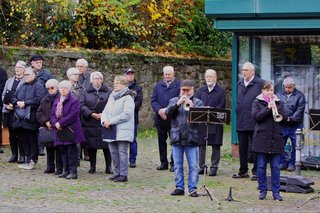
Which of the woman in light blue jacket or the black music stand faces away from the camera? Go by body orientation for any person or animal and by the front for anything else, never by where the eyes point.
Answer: the black music stand

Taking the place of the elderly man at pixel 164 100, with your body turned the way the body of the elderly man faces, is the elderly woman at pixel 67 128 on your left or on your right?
on your right

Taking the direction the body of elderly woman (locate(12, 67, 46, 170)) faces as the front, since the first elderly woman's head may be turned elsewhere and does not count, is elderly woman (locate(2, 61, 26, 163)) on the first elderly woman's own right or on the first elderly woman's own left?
on the first elderly woman's own right

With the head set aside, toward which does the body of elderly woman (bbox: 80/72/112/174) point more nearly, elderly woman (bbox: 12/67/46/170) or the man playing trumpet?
the man playing trumpet

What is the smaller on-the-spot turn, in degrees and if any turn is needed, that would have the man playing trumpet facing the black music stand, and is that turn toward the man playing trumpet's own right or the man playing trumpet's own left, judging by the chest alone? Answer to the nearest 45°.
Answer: approximately 90° to the man playing trumpet's own left

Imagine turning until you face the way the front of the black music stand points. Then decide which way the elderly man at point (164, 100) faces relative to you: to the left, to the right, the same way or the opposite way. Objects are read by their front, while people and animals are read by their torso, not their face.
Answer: the opposite way

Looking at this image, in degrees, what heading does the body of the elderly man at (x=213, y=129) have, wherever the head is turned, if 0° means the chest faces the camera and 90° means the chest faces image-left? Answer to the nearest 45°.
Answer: approximately 0°

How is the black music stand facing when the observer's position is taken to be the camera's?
facing away from the viewer
